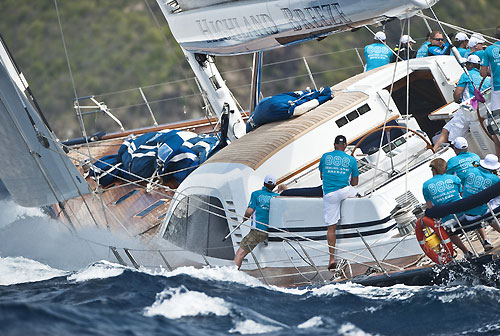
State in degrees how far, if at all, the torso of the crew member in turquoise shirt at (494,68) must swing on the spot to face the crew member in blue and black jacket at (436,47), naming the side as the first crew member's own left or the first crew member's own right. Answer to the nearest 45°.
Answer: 0° — they already face them

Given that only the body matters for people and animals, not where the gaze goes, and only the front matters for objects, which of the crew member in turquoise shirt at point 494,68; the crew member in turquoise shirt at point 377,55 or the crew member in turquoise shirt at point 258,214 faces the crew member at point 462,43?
the crew member in turquoise shirt at point 494,68

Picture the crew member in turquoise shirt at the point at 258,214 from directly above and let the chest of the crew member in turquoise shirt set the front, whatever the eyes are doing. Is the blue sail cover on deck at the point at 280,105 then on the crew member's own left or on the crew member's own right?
on the crew member's own right

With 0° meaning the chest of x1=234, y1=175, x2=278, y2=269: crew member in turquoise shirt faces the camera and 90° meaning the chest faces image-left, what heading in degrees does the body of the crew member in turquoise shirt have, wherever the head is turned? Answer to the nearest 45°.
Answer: approximately 135°

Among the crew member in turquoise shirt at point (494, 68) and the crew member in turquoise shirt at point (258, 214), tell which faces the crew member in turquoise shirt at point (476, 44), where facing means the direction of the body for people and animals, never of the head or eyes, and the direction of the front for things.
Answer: the crew member in turquoise shirt at point (494, 68)
